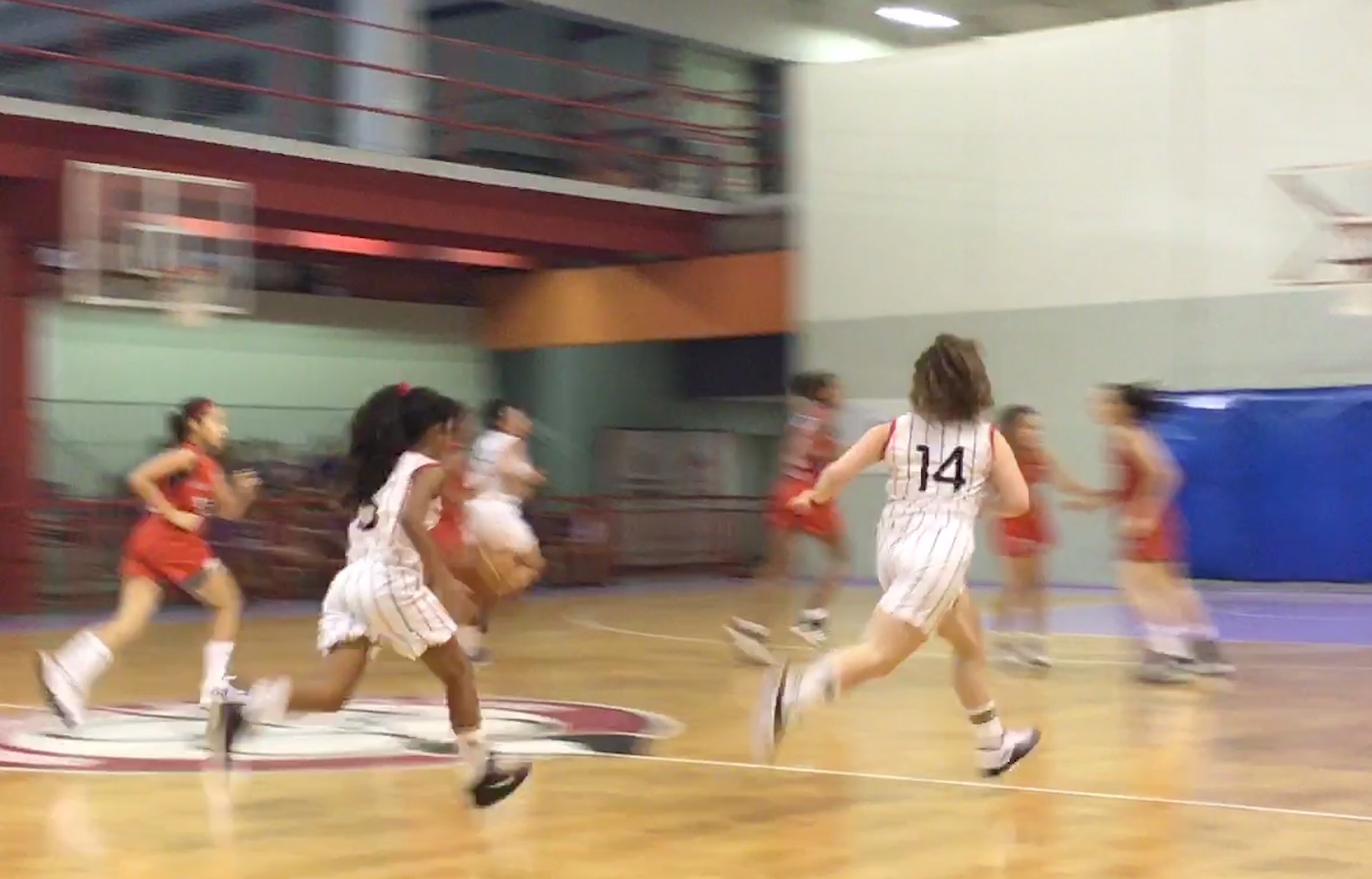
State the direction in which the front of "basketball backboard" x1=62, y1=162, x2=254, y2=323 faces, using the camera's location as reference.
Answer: facing the viewer and to the right of the viewer

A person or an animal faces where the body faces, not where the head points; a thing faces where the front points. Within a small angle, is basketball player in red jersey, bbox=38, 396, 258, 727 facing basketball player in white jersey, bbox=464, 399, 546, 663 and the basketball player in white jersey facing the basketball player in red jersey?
no

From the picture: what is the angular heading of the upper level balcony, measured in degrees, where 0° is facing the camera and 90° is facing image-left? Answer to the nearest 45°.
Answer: approximately 315°

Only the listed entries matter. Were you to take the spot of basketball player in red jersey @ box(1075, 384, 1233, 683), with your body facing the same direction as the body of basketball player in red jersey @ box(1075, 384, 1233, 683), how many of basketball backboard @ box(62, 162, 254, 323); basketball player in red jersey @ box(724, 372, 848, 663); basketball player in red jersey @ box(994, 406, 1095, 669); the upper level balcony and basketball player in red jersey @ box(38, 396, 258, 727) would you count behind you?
0

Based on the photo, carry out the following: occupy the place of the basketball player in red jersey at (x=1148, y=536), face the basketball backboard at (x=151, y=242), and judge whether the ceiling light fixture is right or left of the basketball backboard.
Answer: right

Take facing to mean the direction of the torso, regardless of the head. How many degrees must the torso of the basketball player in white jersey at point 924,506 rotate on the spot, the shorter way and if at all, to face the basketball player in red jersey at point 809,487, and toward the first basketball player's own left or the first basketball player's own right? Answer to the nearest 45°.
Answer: approximately 45° to the first basketball player's own left

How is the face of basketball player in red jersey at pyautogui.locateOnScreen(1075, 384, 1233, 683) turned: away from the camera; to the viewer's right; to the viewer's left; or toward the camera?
to the viewer's left
